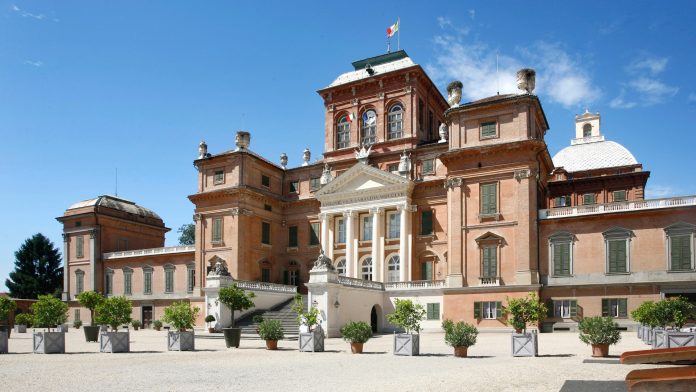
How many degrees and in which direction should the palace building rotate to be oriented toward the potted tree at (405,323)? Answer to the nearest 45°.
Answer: approximately 45° to its left

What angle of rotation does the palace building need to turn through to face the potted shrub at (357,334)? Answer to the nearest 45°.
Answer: approximately 45° to its left

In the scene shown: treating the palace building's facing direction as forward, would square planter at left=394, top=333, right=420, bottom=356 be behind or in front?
in front

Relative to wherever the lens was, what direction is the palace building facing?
facing the viewer and to the left of the viewer

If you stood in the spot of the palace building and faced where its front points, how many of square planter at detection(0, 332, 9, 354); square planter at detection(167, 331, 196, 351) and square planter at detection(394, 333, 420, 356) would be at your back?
0

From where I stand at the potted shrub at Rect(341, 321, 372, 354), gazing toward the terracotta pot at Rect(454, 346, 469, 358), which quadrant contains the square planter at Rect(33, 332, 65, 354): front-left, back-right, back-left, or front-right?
back-right

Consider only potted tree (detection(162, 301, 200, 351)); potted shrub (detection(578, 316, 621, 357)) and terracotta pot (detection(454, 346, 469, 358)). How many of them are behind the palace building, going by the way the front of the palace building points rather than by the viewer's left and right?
0

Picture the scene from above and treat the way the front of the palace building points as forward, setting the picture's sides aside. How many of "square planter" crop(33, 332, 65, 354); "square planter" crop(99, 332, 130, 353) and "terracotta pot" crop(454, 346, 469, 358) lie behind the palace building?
0

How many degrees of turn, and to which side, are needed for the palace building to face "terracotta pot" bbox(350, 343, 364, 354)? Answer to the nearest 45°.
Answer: approximately 45° to its left

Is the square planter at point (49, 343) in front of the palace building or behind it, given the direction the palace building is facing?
in front

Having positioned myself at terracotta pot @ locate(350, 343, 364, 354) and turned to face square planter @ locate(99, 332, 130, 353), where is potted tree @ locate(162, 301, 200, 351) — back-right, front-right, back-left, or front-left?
front-right

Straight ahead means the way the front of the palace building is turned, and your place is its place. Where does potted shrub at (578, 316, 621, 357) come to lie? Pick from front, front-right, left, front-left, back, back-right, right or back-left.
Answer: front-left

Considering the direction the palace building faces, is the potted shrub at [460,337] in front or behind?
in front
